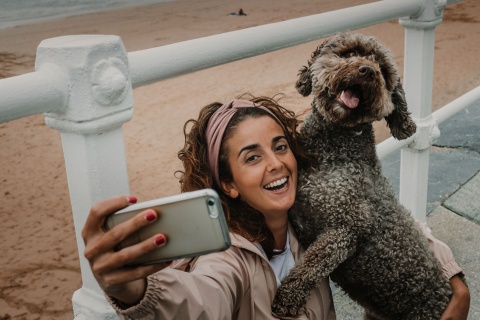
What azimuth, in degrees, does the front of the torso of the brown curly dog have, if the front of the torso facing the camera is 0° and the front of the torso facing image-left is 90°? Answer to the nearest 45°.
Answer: approximately 45°

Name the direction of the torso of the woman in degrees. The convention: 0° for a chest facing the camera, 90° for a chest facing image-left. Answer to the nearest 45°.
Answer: approximately 315°
